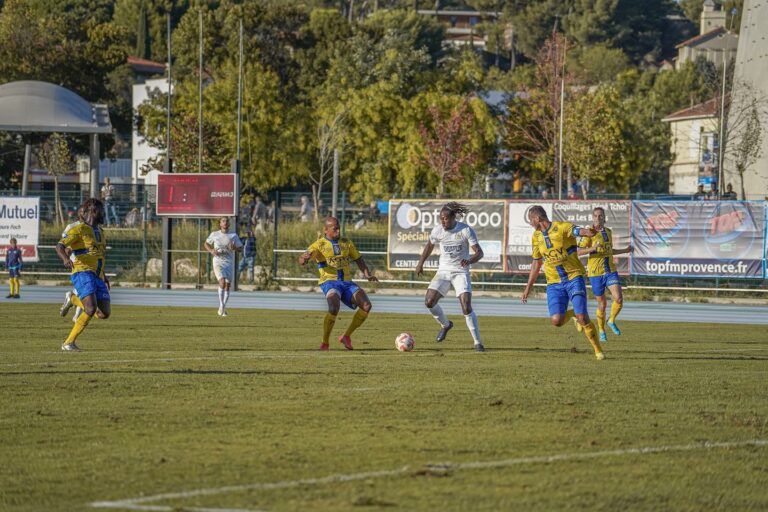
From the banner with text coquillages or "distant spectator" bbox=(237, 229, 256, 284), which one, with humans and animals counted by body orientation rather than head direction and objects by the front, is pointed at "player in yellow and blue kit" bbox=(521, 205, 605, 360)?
the banner with text coquillages

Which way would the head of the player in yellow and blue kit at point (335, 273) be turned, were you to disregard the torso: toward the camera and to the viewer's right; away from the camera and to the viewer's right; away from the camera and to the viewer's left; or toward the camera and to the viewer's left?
toward the camera and to the viewer's right

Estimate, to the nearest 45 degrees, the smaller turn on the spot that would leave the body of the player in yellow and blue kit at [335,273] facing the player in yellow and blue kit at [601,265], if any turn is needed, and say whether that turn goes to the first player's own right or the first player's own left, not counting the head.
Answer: approximately 90° to the first player's own left

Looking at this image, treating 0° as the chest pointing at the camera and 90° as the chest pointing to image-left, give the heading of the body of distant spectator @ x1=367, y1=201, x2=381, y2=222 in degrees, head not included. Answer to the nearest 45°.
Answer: approximately 0°

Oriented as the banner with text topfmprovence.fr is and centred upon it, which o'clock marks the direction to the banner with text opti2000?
The banner with text opti2000 is roughly at 3 o'clock from the banner with text topfmprovence.fr.

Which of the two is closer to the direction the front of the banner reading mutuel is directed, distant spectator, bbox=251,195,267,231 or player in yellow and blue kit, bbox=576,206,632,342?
the player in yellow and blue kit

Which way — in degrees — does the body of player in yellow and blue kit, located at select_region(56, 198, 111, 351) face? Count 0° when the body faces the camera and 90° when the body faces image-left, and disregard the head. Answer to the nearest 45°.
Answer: approximately 315°

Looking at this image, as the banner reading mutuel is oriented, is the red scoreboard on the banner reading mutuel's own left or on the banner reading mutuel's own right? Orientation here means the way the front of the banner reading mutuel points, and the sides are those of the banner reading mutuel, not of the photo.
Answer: on the banner reading mutuel's own left
